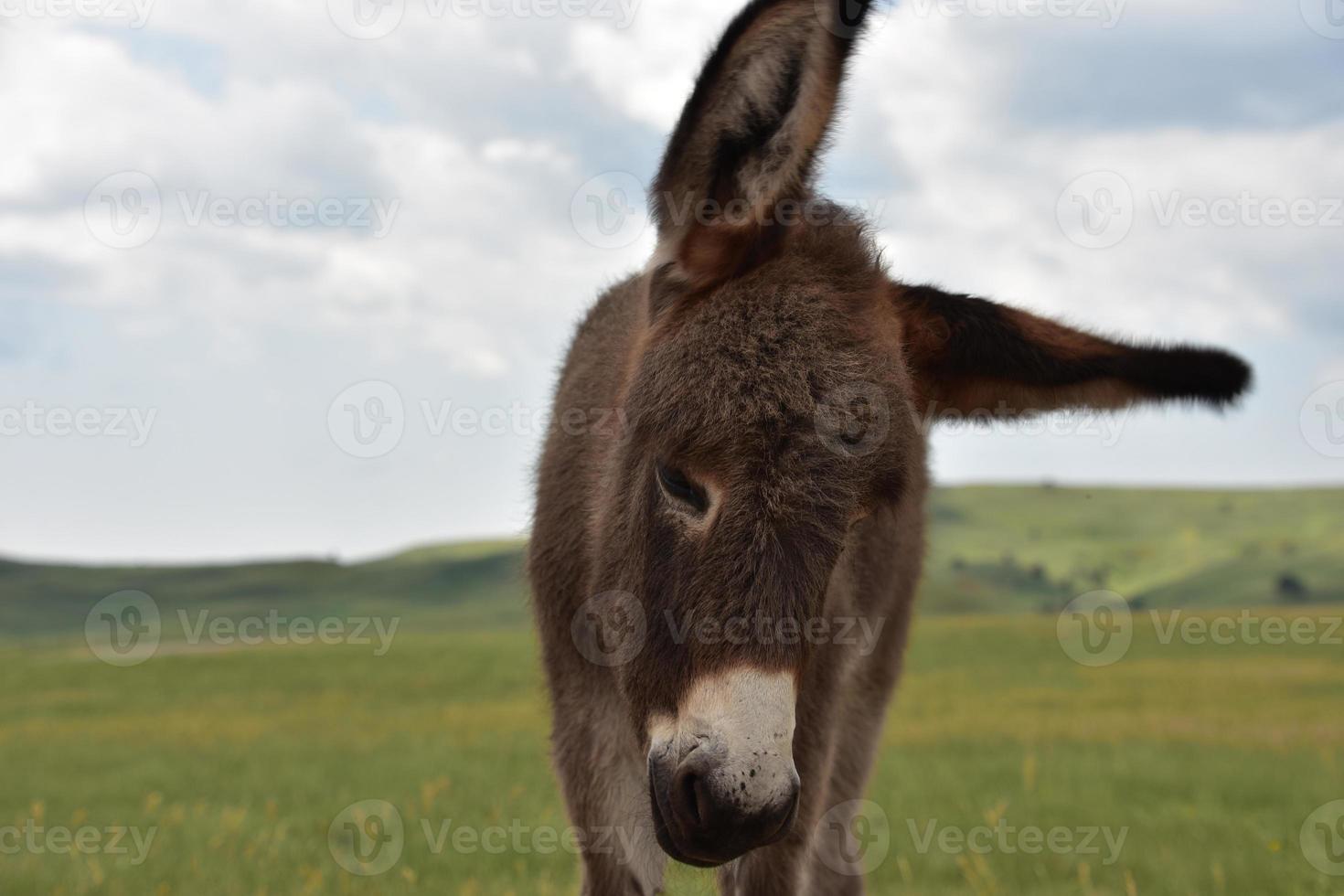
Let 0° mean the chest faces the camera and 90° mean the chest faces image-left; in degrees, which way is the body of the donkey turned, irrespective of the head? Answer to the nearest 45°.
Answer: approximately 0°
